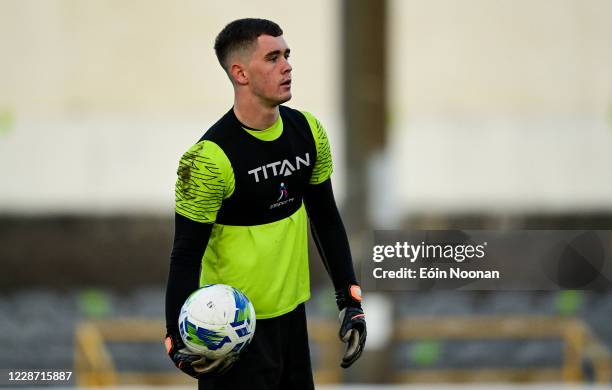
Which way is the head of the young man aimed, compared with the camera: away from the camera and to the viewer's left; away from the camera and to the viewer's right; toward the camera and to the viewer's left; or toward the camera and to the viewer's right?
toward the camera and to the viewer's right

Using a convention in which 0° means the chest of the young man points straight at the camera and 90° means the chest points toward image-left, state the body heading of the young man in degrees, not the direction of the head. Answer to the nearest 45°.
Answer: approximately 315°
